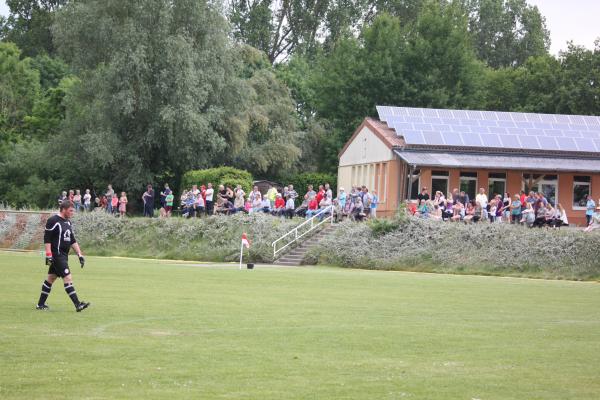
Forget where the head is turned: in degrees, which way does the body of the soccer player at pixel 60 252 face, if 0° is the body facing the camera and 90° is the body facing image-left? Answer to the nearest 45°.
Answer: approximately 315°

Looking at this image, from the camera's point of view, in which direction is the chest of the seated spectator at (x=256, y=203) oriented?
toward the camera

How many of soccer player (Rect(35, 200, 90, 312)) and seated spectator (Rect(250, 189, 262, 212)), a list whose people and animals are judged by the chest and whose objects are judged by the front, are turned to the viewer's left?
0

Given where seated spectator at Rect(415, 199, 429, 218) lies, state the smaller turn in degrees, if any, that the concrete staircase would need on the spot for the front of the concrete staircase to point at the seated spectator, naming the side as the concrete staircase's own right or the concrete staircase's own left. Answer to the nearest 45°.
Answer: approximately 135° to the concrete staircase's own left

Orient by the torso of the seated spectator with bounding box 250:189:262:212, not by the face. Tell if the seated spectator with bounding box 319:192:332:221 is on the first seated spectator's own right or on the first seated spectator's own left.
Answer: on the first seated spectator's own left

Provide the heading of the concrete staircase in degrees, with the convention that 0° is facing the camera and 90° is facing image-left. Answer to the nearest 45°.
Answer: approximately 45°

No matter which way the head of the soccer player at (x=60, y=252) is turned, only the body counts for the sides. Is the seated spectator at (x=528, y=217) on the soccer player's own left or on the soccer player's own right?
on the soccer player's own left

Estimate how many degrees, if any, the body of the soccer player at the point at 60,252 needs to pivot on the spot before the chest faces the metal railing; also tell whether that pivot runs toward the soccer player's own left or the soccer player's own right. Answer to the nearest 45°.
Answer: approximately 90° to the soccer player's own left

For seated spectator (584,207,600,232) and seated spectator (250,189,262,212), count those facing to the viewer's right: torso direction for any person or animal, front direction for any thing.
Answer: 0

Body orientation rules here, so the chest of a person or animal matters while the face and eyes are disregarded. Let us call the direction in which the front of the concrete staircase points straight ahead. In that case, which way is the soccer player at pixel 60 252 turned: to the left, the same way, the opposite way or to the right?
to the left

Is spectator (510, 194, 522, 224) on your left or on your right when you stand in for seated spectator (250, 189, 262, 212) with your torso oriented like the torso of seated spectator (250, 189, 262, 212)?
on your left
